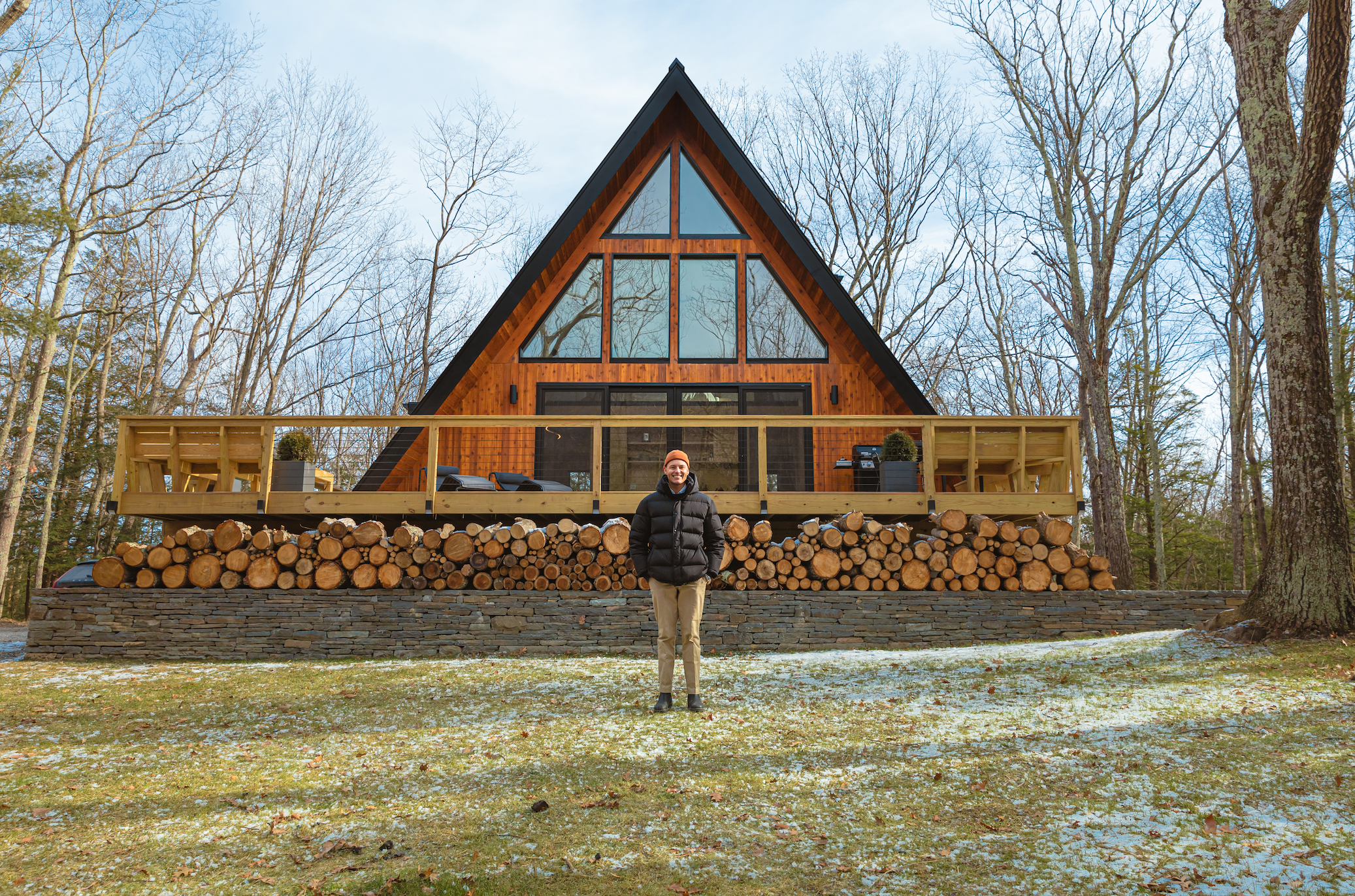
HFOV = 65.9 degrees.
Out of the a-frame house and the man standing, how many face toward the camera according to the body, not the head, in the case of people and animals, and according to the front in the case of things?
2

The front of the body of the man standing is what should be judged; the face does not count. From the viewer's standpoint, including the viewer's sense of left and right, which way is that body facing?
facing the viewer

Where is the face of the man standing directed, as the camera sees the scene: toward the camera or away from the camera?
toward the camera

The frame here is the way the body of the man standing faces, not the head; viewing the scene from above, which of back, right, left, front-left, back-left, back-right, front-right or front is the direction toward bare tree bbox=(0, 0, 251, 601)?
back-right

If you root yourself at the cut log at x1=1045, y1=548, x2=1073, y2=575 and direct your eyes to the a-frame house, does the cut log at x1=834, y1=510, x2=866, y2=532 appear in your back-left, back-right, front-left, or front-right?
front-left

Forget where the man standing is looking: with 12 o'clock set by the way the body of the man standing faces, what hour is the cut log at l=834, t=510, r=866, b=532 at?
The cut log is roughly at 7 o'clock from the man standing.

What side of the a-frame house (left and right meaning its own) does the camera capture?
front

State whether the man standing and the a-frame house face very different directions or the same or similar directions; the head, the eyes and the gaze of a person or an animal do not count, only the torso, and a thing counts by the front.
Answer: same or similar directions

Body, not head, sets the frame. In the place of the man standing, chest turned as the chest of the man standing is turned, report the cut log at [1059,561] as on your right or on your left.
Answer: on your left
